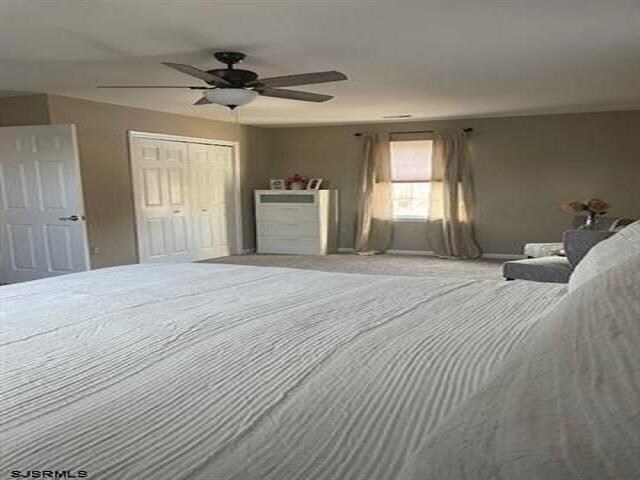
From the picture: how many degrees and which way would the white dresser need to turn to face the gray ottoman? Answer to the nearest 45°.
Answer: approximately 45° to its left

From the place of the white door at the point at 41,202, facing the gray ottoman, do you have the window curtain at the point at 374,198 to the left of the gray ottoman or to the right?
left

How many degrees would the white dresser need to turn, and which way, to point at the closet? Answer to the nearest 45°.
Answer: approximately 45° to its right

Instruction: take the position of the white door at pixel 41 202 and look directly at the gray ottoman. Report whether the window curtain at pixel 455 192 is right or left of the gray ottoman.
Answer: left

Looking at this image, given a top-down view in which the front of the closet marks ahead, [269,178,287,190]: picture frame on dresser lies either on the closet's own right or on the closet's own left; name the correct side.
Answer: on the closet's own left

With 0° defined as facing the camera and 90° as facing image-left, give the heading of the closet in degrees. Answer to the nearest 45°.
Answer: approximately 315°

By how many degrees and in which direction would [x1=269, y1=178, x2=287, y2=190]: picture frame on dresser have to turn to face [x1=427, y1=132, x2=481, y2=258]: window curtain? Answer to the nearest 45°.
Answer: approximately 90° to its left
